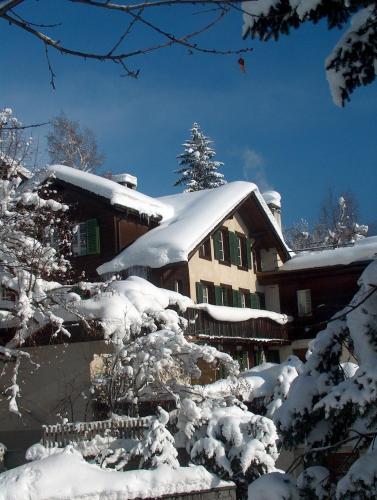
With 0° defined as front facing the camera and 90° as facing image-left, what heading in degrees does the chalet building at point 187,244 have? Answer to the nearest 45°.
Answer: approximately 315°

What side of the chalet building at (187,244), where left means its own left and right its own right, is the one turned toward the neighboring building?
left

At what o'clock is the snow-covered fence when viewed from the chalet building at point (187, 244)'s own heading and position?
The snow-covered fence is roughly at 2 o'clock from the chalet building.

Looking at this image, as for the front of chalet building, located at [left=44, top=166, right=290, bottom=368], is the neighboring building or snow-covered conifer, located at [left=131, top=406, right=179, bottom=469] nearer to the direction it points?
the snow-covered conifer

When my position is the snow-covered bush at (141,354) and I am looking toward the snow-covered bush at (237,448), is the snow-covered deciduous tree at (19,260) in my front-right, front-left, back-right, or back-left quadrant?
back-right

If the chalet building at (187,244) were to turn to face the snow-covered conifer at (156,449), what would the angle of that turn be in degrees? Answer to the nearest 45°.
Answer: approximately 45° to its right

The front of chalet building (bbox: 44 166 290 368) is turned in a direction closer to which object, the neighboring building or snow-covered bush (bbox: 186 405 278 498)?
the snow-covered bush

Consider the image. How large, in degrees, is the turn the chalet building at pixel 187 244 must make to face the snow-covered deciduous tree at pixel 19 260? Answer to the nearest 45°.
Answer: approximately 90° to its right

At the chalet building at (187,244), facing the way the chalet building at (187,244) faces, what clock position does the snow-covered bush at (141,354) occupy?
The snow-covered bush is roughly at 2 o'clock from the chalet building.
